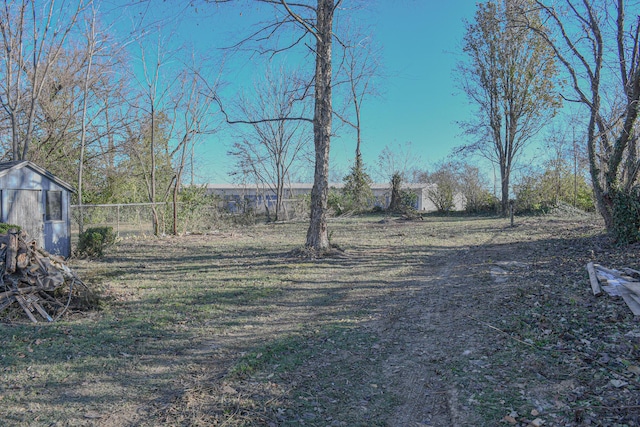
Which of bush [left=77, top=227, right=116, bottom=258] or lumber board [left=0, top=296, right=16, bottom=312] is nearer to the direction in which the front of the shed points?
the lumber board

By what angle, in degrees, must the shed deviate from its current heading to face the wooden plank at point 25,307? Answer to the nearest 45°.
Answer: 0° — it already faces it

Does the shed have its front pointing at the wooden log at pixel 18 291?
yes

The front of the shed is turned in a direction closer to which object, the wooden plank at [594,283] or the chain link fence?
the wooden plank

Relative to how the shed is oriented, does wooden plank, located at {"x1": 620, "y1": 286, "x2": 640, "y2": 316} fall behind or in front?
in front

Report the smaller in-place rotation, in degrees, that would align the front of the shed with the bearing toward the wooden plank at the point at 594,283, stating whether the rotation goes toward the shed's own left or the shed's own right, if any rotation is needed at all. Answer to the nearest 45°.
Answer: approximately 45° to the shed's own left

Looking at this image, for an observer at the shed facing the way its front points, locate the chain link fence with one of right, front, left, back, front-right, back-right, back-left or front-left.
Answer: back-left

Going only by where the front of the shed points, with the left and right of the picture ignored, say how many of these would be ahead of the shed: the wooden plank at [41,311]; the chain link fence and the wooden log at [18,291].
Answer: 2

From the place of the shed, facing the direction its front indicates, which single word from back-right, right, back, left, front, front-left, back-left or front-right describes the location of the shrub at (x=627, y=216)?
front-left

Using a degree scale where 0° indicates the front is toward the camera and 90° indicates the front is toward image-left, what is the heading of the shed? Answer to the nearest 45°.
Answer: approximately 0°

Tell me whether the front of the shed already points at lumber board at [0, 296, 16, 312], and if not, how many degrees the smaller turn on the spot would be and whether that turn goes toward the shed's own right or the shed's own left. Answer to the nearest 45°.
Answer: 0° — it already faces it

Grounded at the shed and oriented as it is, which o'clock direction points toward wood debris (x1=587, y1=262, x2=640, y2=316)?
The wood debris is roughly at 11 o'clock from the shed.
